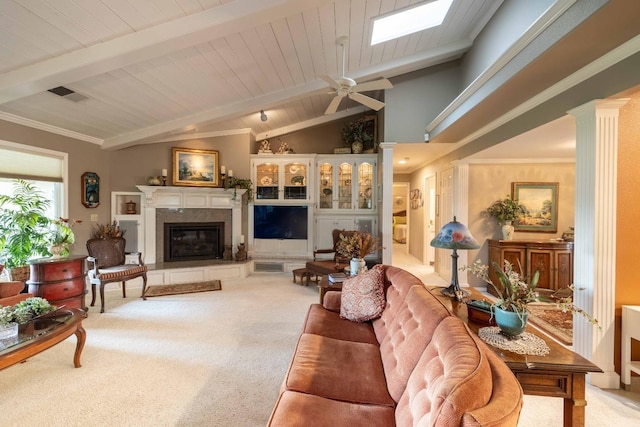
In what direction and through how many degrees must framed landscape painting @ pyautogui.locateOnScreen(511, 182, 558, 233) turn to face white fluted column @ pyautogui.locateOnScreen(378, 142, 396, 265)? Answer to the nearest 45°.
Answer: approximately 45° to its right

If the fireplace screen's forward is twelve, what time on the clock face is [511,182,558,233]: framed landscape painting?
The framed landscape painting is roughly at 10 o'clock from the fireplace screen.

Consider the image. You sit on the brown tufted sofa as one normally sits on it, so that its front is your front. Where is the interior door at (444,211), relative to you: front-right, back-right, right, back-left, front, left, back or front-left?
right

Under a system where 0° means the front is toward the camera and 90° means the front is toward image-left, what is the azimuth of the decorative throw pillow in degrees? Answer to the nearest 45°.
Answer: approximately 45°

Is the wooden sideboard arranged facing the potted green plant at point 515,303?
yes

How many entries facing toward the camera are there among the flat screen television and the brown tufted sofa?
1

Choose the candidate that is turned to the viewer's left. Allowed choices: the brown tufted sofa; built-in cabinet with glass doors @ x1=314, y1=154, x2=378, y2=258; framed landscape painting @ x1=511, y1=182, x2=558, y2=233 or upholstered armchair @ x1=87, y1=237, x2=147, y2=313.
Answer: the brown tufted sofa

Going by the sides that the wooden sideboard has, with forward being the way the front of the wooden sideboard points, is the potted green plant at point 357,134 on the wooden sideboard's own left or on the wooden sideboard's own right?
on the wooden sideboard's own right

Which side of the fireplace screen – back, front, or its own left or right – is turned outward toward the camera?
front

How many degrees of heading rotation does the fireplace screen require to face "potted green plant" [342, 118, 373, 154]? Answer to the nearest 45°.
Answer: approximately 90° to its left

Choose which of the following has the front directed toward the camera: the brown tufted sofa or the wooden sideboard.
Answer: the wooden sideboard

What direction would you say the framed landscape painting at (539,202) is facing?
toward the camera

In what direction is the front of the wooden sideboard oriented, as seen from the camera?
facing the viewer

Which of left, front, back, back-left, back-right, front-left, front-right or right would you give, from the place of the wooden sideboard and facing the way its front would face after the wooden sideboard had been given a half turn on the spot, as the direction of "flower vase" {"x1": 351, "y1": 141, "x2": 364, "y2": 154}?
left

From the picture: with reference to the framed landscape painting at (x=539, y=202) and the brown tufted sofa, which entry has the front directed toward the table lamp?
the framed landscape painting

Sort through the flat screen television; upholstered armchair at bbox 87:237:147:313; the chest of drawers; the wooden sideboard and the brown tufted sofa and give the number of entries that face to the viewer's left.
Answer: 1

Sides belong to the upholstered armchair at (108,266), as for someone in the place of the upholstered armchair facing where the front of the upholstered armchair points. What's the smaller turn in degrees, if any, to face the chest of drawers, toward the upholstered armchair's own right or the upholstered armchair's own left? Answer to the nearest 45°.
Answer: approximately 90° to the upholstered armchair's own right

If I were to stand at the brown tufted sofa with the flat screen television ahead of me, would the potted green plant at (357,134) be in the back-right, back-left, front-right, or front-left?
front-right

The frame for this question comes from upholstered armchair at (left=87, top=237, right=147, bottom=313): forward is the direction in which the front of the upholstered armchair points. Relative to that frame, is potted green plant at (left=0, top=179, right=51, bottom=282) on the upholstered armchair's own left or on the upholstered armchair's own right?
on the upholstered armchair's own right

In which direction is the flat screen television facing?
toward the camera

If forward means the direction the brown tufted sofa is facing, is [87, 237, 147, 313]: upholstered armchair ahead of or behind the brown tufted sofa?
ahead

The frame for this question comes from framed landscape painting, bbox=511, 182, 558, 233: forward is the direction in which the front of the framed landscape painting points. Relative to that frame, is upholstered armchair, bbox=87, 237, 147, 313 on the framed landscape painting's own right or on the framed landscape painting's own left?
on the framed landscape painting's own right
